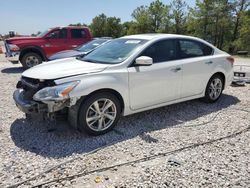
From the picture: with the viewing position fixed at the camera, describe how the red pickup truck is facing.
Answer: facing the viewer and to the left of the viewer

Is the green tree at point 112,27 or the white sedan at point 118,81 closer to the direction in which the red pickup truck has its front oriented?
the white sedan

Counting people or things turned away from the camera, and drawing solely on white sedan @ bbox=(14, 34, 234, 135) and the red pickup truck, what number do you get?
0

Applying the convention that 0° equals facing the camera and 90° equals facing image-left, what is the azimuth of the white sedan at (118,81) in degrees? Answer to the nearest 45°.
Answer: approximately 45°

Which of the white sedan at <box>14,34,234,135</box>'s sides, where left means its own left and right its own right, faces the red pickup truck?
right

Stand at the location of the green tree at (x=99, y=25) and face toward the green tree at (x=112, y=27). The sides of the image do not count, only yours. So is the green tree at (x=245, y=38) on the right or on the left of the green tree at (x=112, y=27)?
right

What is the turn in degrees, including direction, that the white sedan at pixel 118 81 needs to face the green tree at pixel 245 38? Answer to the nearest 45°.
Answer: approximately 180°

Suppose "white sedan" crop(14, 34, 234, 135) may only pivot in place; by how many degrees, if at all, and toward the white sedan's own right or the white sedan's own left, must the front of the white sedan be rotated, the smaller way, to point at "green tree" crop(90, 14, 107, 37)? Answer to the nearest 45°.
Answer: approximately 135° to the white sedan's own right

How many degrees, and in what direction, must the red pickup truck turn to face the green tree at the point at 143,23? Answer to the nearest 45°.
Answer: approximately 180°
